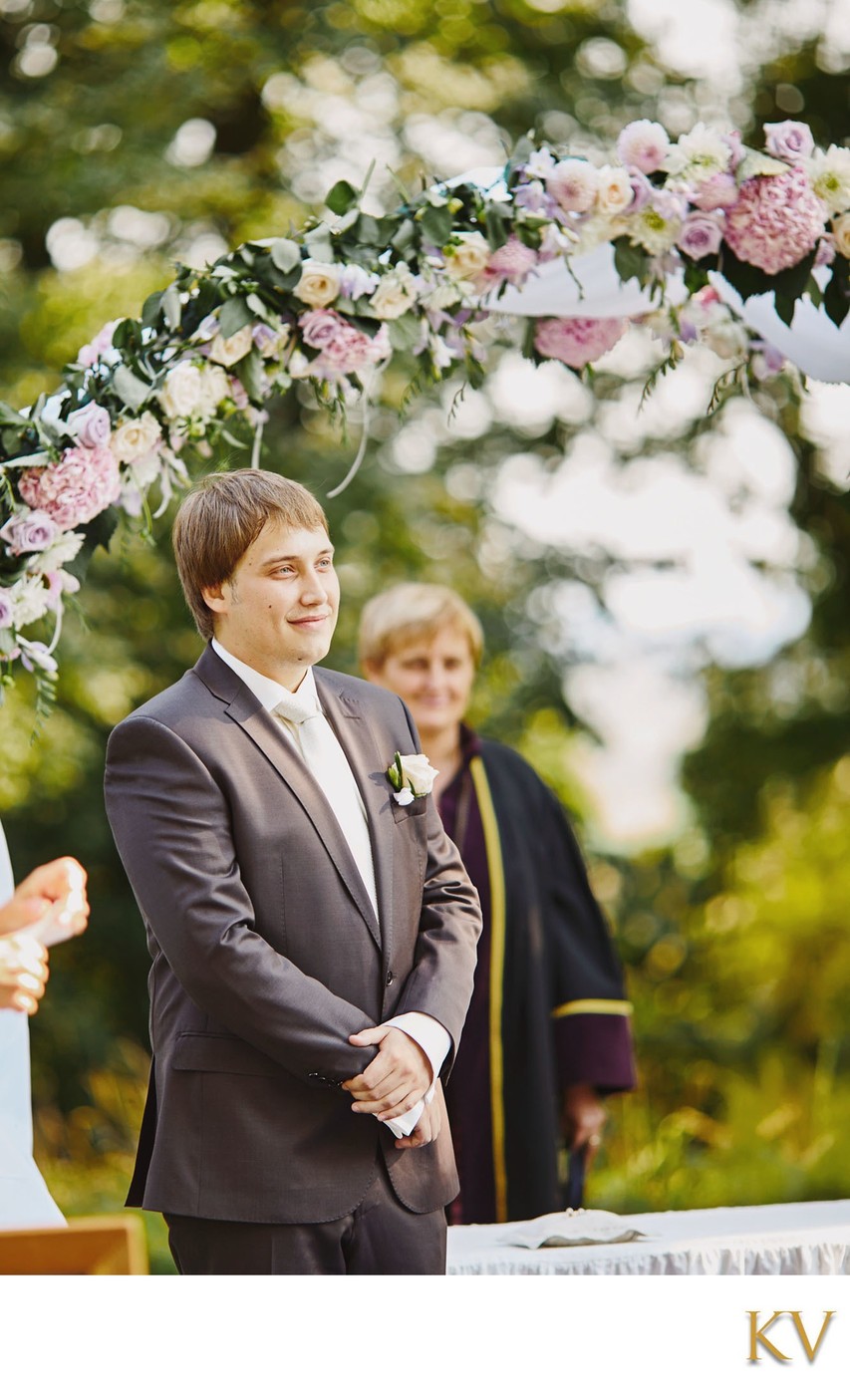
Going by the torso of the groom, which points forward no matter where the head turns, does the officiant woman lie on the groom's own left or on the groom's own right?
on the groom's own left
